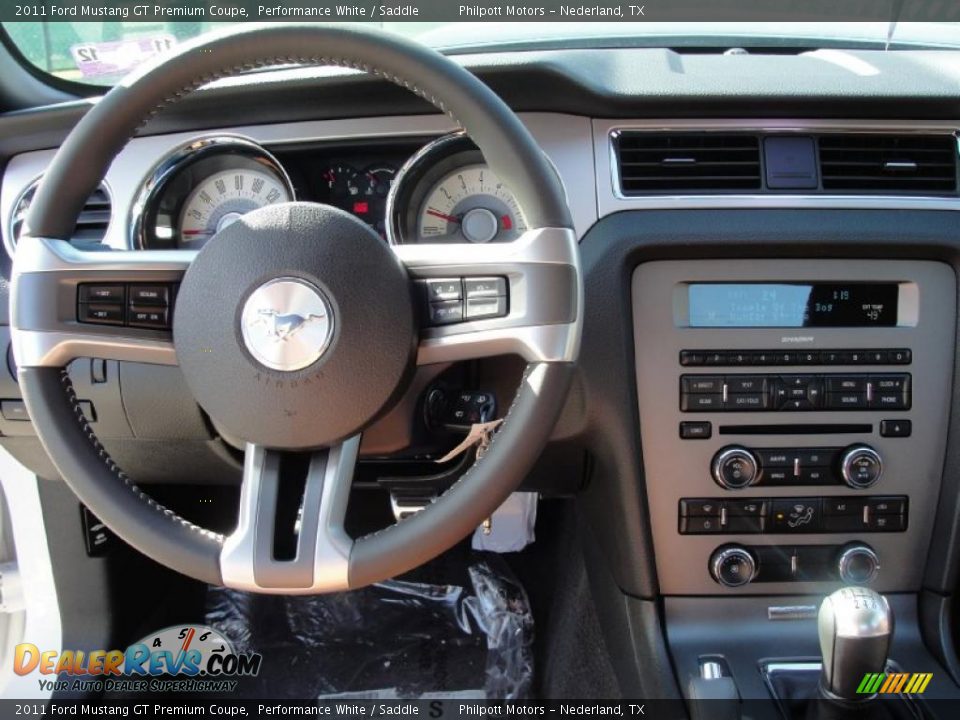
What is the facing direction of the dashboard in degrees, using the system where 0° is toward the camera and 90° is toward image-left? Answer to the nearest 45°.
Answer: approximately 0°
